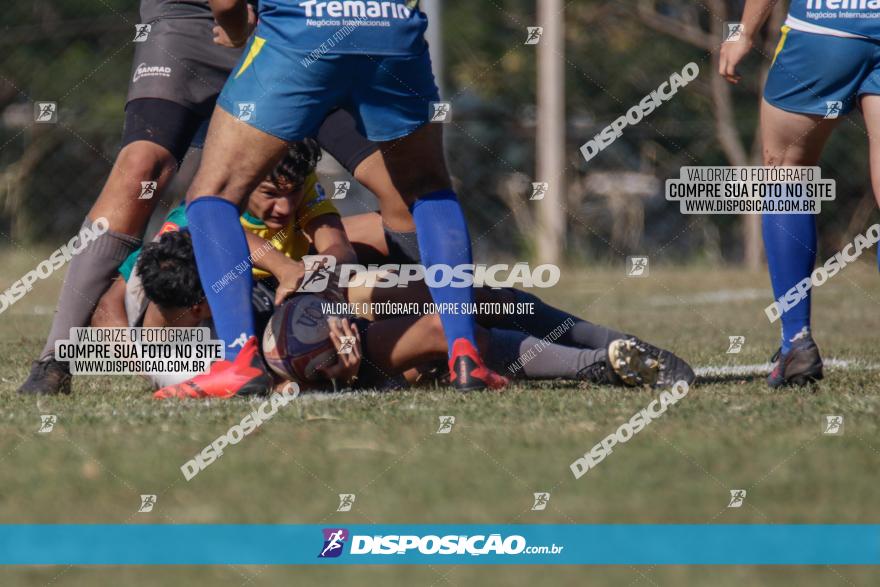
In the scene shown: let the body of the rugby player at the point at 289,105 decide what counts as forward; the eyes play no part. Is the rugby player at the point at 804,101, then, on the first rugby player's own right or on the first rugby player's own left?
on the first rugby player's own right

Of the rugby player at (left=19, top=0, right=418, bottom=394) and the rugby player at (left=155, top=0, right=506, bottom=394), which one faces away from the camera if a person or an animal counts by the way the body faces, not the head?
the rugby player at (left=155, top=0, right=506, bottom=394)

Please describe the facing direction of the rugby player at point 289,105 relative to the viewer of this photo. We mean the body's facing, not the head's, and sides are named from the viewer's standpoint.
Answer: facing away from the viewer

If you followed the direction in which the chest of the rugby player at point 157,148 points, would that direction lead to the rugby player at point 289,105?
yes
